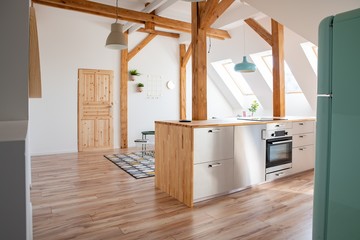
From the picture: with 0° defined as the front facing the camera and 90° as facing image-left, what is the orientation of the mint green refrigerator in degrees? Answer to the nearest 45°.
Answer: approximately 135°

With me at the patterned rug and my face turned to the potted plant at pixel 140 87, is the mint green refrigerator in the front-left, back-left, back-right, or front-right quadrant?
back-right

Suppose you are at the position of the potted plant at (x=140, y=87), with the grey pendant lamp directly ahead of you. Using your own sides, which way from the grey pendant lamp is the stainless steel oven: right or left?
left

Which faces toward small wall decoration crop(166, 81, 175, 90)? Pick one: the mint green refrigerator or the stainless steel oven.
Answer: the mint green refrigerator

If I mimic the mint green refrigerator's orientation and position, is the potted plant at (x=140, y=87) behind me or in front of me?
in front

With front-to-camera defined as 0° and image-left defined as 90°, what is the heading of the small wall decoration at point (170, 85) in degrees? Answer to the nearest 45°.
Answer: approximately 0°

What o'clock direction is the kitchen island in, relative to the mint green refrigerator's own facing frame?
The kitchen island is roughly at 12 o'clock from the mint green refrigerator.

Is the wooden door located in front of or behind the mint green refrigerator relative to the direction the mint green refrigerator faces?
in front

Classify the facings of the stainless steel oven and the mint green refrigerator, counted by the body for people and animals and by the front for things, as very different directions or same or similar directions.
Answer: very different directions

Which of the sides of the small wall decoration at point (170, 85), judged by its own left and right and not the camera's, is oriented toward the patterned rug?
front

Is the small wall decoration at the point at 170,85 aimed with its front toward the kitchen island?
yes

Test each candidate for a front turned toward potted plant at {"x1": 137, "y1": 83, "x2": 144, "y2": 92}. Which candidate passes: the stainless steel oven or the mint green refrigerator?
the mint green refrigerator

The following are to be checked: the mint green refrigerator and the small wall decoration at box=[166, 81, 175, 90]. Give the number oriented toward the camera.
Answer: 1
